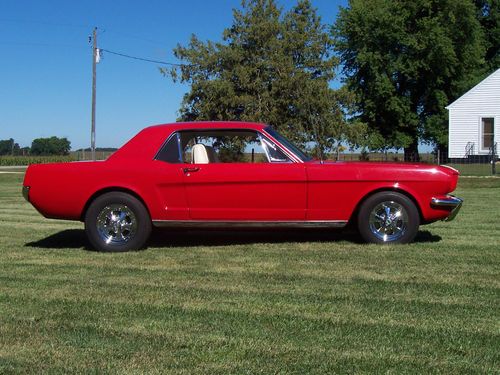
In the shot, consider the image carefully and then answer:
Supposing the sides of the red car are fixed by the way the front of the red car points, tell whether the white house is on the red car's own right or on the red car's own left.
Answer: on the red car's own left

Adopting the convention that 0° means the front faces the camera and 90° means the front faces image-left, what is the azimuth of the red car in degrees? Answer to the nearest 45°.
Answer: approximately 270°

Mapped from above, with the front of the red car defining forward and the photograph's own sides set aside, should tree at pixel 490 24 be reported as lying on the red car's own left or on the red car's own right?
on the red car's own left

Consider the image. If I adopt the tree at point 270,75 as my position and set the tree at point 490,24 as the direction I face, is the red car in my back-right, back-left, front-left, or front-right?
back-right

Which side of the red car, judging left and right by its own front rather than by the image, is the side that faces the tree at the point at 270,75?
left

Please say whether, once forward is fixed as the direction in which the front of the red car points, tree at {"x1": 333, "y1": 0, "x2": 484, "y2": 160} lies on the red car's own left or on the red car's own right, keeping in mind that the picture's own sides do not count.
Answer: on the red car's own left
